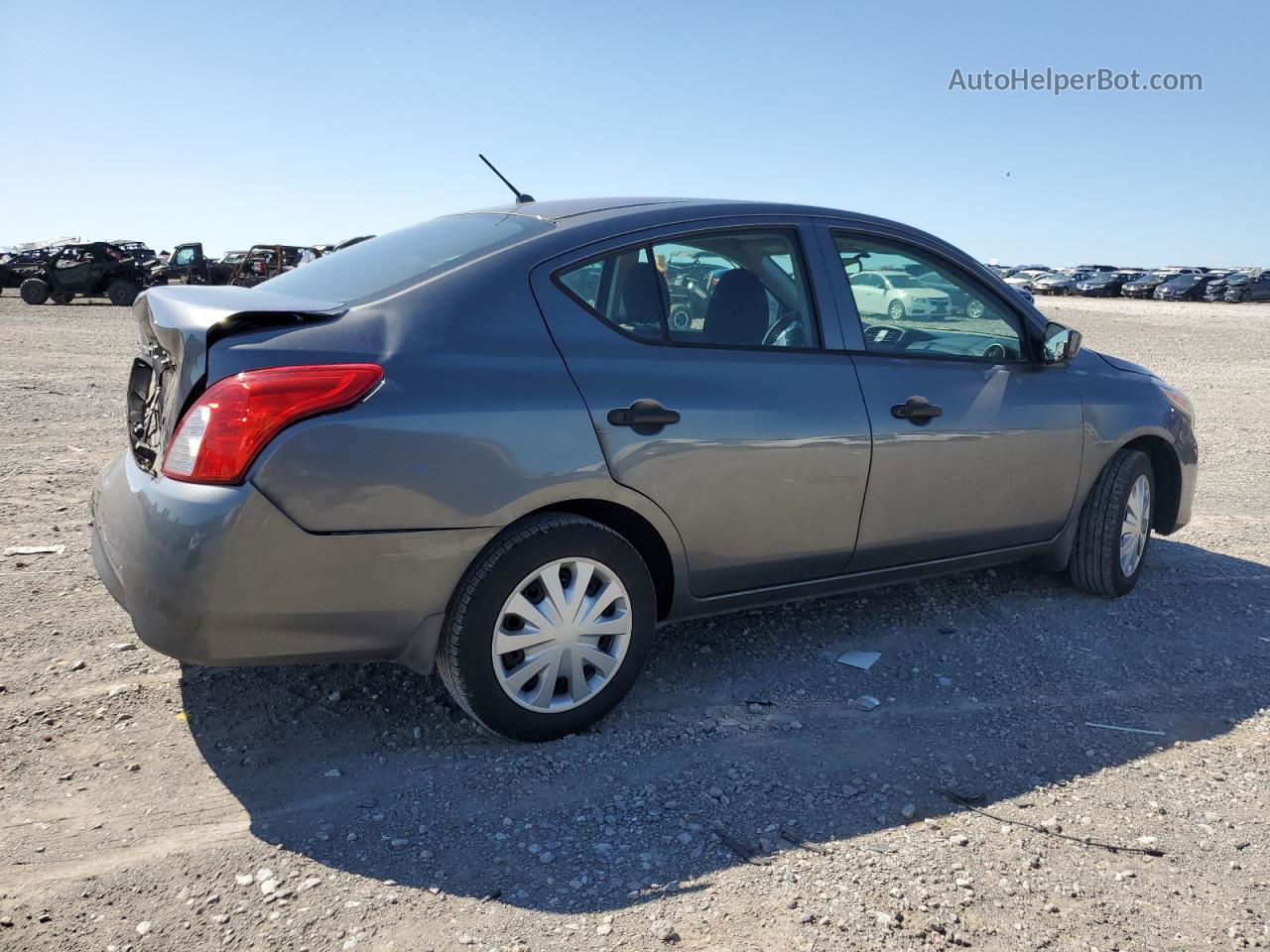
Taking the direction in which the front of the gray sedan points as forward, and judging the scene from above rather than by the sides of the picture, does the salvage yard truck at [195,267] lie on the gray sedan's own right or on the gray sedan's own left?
on the gray sedan's own left

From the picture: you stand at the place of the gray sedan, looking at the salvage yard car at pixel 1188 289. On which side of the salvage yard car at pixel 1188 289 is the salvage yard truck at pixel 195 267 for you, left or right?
left

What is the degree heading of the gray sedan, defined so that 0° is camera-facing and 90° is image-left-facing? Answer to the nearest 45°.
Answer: approximately 225°

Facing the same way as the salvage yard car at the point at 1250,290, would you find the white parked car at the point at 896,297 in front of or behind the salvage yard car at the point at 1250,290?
in front

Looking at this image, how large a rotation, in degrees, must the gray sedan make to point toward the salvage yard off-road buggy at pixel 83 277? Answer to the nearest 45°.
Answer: approximately 90° to its left

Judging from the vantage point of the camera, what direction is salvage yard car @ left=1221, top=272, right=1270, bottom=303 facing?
facing the viewer and to the left of the viewer

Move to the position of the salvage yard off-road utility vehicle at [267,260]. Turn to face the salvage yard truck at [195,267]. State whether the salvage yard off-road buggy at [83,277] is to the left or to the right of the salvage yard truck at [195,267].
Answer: left

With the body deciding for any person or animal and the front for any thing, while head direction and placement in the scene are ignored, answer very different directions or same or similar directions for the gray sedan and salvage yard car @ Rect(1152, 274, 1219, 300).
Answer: very different directions

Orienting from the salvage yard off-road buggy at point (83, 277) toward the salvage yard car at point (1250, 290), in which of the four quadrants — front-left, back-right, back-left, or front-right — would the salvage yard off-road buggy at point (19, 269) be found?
back-left

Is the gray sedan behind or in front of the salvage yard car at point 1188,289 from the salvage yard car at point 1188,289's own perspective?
in front

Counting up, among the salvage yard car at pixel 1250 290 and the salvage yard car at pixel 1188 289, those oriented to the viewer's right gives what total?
0

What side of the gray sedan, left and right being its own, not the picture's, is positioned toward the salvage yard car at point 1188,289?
front
